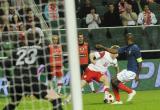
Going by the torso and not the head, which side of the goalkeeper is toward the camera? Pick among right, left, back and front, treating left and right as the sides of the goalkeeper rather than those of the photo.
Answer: back

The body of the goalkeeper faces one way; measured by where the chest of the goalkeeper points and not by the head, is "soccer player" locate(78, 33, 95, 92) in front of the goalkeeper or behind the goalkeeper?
in front
